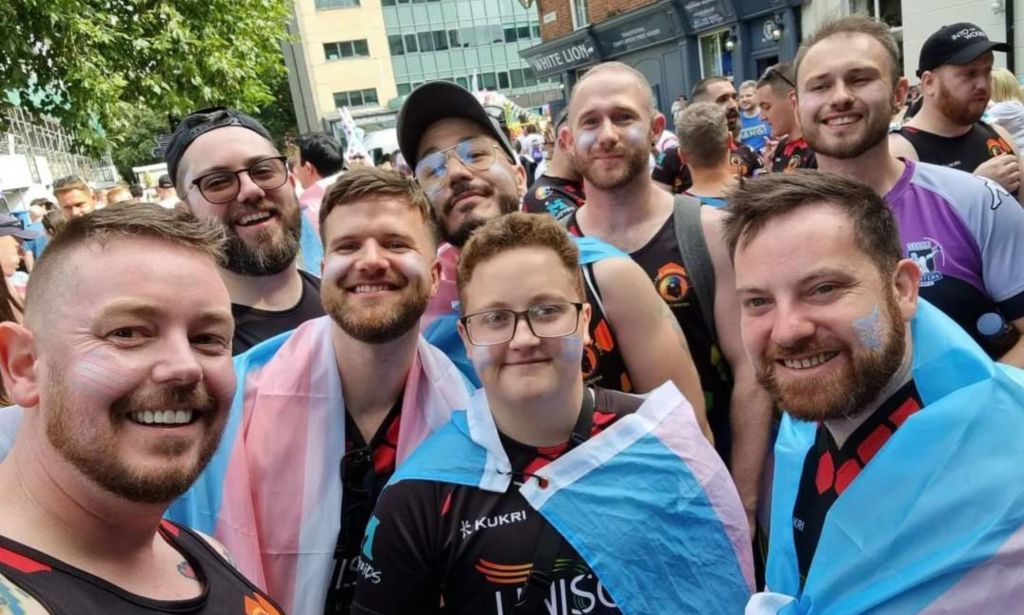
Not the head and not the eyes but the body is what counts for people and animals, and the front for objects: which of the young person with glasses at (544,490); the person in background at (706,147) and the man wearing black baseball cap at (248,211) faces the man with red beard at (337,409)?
the man wearing black baseball cap

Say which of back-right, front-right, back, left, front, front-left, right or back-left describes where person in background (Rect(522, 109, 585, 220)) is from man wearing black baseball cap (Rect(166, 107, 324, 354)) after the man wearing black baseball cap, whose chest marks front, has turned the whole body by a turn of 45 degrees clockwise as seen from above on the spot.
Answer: back

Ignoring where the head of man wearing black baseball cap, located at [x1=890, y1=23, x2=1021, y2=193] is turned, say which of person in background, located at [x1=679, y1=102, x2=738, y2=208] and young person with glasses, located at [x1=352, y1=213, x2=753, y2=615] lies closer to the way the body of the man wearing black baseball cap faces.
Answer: the young person with glasses

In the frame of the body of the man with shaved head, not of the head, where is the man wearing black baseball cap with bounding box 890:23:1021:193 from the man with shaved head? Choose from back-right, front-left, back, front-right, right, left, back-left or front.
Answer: back-left

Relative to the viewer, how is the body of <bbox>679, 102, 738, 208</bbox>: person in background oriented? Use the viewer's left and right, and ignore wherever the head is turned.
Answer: facing away from the viewer

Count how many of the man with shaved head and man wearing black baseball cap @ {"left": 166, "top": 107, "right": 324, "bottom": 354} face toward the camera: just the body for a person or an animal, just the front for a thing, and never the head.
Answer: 2

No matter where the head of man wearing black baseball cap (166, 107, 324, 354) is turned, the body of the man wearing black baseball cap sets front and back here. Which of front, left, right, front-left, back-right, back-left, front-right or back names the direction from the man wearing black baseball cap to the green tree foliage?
back

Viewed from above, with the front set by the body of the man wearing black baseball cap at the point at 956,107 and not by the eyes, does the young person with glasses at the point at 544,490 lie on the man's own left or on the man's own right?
on the man's own right

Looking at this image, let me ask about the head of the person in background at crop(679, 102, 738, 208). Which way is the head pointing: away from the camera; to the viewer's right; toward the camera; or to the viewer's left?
away from the camera

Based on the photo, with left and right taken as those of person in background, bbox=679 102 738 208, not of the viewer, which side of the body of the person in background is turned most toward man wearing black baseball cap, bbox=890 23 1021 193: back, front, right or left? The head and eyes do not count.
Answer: right

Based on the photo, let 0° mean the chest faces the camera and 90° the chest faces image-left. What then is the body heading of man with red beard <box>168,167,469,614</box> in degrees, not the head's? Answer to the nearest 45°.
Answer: approximately 0°

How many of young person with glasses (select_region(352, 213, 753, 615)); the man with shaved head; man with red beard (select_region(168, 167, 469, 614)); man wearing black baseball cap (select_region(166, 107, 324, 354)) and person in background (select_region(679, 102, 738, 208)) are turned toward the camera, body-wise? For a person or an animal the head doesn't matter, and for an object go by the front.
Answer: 4
